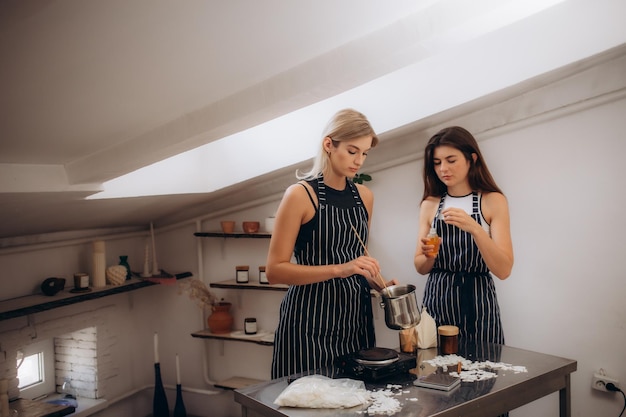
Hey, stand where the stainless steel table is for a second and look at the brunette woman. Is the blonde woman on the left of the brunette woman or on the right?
left

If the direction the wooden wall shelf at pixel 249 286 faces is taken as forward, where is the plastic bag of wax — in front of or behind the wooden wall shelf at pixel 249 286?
in front

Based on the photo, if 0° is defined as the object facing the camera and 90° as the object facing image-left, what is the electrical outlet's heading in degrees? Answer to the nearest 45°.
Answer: approximately 0°

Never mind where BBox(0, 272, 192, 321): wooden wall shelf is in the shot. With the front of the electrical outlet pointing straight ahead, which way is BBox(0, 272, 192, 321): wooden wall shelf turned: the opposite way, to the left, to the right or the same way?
to the left

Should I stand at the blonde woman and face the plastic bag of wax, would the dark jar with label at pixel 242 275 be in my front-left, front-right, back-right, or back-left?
back-right

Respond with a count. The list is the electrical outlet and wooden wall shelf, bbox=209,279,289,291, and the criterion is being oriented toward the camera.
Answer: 2

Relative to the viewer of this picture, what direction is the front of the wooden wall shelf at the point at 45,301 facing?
facing the viewer and to the right of the viewer

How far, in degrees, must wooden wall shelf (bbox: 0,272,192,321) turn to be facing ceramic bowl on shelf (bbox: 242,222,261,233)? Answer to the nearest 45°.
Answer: approximately 45° to its left

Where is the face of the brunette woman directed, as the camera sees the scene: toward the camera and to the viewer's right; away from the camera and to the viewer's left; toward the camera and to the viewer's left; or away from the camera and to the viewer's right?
toward the camera and to the viewer's left

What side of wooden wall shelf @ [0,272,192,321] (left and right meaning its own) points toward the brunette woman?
front

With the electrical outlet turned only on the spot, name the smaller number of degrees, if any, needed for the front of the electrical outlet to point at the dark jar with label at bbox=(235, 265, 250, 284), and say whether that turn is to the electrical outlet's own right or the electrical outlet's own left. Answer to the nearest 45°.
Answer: approximately 90° to the electrical outlet's own right

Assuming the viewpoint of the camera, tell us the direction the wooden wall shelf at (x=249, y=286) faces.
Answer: facing the viewer

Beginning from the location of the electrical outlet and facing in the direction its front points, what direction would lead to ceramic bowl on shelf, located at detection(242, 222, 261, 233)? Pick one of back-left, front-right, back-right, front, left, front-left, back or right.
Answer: right

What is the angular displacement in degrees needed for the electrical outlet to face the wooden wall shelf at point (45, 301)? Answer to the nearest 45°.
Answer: approximately 90° to its right

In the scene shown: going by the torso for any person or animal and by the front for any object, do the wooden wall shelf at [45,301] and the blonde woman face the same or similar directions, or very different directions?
same or similar directions

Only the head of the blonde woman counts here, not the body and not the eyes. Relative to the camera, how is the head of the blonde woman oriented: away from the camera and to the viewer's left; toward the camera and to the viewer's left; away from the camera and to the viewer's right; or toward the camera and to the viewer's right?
toward the camera and to the viewer's right

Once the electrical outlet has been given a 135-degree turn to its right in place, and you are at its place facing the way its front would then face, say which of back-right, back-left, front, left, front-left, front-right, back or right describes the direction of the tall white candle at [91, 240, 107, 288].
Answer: front-left
